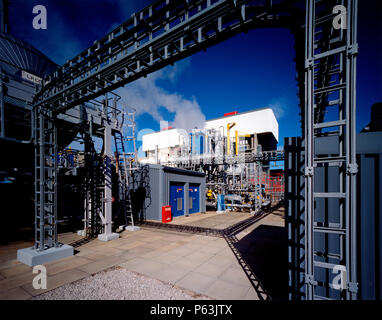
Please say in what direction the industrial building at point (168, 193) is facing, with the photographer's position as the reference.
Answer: facing the viewer and to the right of the viewer

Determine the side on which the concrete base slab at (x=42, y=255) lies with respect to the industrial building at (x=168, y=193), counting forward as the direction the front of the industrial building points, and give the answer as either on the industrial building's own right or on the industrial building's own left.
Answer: on the industrial building's own right

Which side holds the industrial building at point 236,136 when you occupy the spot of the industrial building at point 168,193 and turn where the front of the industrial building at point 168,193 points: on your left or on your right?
on your left

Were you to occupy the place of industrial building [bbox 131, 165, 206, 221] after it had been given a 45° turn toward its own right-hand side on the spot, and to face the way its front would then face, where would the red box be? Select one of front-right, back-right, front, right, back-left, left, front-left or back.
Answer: front
